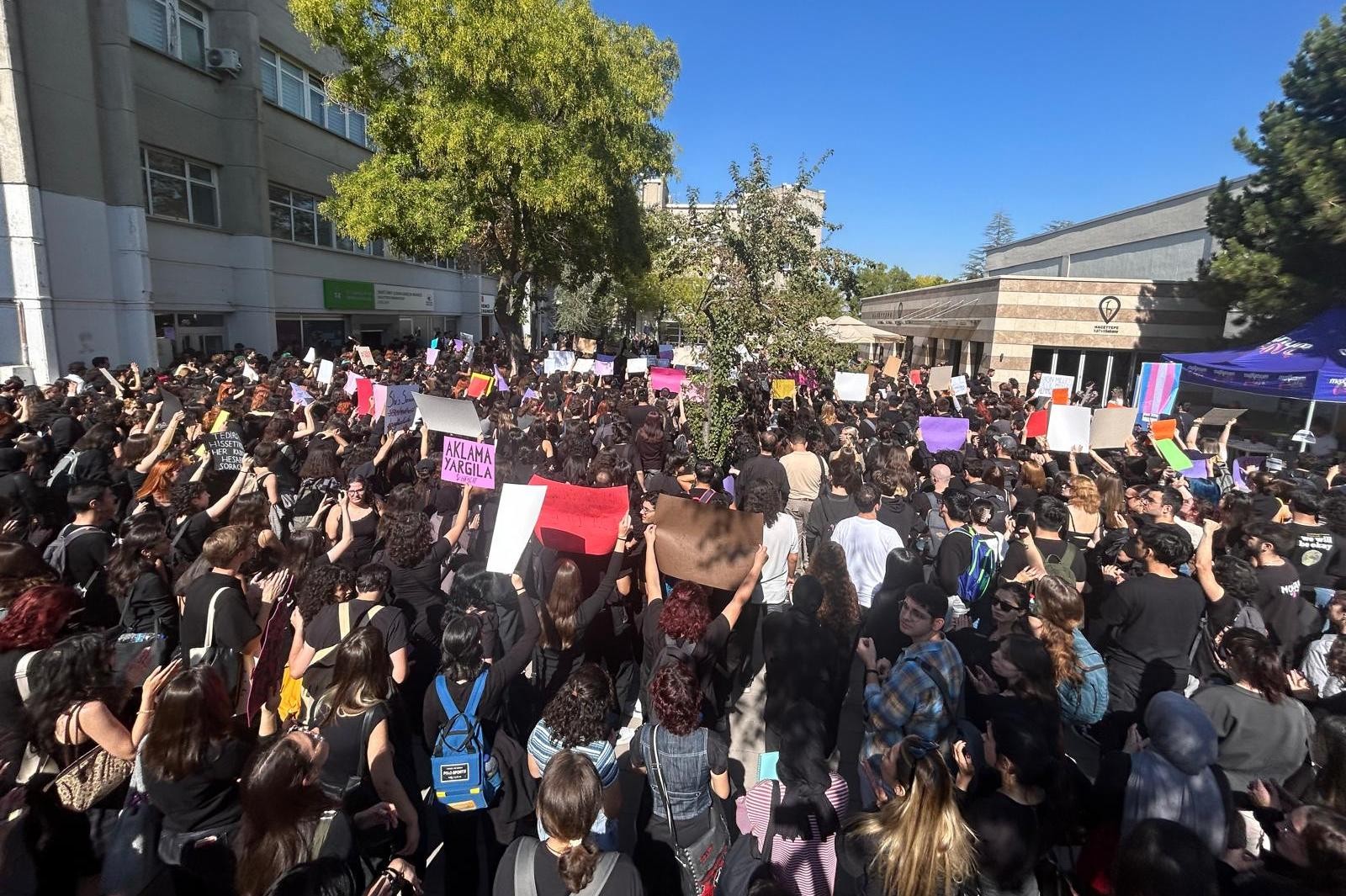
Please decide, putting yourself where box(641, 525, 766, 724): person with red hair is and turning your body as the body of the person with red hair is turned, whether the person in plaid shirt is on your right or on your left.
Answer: on your right

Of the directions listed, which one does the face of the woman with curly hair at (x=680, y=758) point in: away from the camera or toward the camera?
away from the camera

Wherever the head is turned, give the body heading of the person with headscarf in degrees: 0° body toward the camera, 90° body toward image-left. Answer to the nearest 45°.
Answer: approximately 135°

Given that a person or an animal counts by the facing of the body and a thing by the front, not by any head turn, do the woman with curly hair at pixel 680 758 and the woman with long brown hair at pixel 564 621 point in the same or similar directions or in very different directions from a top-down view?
same or similar directions

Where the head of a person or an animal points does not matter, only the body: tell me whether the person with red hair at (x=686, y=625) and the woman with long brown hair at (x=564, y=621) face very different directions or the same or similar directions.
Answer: same or similar directions

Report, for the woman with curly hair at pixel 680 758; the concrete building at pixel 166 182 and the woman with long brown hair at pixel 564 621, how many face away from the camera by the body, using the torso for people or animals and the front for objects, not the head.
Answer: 2

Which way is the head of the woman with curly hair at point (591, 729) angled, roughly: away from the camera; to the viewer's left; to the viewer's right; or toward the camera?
away from the camera

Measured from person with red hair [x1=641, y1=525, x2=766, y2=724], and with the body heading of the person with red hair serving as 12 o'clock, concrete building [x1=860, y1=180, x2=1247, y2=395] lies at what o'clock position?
The concrete building is roughly at 1 o'clock from the person with red hair.

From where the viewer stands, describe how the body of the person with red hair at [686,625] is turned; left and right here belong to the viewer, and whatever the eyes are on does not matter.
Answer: facing away from the viewer

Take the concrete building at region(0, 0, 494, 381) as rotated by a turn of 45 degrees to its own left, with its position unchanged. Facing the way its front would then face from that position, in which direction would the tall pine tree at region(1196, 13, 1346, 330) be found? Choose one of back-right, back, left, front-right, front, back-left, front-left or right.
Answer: front-right

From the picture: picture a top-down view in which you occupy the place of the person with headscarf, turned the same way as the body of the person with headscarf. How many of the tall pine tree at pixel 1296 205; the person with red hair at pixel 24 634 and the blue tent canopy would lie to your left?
1

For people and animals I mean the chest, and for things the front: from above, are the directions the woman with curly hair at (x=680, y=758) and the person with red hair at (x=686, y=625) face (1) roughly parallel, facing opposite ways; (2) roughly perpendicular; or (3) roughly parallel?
roughly parallel

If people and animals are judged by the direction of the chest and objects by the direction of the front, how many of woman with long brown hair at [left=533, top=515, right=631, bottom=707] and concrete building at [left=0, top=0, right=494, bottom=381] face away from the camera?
1

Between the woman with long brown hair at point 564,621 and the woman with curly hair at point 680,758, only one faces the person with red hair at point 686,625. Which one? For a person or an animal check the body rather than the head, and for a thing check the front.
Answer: the woman with curly hair

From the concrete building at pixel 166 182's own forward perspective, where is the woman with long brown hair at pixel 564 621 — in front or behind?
in front

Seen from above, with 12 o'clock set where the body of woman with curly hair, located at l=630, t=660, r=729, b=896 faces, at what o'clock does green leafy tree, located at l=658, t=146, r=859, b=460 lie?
The green leafy tree is roughly at 12 o'clock from the woman with curly hair.

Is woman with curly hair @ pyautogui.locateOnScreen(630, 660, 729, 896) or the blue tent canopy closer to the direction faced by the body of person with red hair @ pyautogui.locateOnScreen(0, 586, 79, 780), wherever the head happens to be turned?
the blue tent canopy

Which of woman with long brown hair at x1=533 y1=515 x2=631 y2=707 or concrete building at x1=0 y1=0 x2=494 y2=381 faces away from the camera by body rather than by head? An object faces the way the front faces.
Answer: the woman with long brown hair

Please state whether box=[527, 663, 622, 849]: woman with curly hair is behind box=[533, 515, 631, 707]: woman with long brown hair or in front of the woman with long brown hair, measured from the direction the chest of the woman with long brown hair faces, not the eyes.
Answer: behind

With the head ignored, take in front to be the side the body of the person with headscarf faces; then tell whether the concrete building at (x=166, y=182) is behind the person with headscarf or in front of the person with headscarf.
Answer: in front

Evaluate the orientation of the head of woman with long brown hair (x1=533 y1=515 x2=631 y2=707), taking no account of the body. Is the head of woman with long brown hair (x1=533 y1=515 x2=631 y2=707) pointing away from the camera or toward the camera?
away from the camera

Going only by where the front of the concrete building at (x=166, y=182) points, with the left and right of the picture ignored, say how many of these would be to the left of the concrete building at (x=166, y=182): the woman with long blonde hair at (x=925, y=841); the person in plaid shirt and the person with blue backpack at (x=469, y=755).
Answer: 0

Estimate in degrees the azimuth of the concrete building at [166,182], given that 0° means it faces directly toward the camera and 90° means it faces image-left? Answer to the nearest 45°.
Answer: approximately 315°
